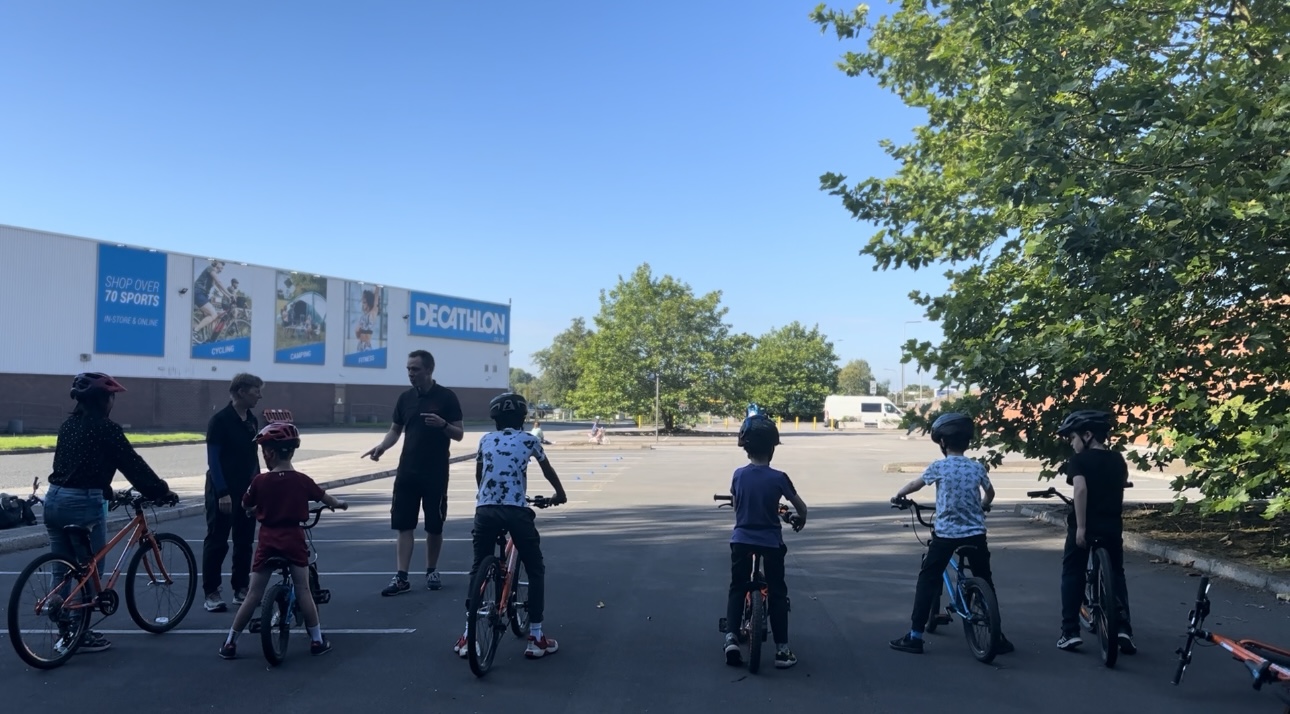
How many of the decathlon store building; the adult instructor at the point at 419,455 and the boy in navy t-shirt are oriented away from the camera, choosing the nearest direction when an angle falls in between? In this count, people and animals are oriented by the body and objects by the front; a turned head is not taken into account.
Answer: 1

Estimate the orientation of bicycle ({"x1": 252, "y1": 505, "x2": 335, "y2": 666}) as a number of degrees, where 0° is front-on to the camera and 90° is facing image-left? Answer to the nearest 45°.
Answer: approximately 225°

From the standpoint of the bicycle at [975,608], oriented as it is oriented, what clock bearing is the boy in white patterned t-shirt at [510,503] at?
The boy in white patterned t-shirt is roughly at 10 o'clock from the bicycle.

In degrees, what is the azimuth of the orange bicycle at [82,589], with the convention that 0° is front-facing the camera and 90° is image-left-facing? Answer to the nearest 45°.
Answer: approximately 225°

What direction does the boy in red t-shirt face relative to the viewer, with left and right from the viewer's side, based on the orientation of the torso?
facing away from the viewer

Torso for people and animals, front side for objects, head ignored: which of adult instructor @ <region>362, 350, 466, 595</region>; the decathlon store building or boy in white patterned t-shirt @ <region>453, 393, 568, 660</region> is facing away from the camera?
the boy in white patterned t-shirt

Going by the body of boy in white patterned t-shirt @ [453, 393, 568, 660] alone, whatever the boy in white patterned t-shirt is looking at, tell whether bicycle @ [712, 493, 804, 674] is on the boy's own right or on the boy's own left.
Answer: on the boy's own right

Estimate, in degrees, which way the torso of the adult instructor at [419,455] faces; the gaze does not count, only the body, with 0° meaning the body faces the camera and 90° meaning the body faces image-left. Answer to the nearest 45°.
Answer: approximately 45°

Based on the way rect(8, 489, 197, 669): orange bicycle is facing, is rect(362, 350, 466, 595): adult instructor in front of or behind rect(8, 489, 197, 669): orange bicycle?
in front

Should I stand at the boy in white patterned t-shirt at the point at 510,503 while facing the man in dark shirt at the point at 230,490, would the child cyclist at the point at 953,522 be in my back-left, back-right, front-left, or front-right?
back-right

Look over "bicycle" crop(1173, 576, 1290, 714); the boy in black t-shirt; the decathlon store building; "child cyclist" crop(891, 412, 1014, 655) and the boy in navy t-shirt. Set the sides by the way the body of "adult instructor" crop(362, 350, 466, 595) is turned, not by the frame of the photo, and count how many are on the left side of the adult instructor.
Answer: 4

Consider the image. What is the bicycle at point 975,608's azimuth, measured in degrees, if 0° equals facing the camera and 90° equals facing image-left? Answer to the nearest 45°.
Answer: approximately 135°

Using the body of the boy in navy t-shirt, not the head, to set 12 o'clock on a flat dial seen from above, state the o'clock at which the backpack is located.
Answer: The backpack is roughly at 9 o'clock from the boy in navy t-shirt.

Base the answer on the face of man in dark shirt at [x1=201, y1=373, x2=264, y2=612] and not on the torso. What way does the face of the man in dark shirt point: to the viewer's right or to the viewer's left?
to the viewer's right

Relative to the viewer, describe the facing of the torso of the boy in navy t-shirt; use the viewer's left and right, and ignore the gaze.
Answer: facing away from the viewer
